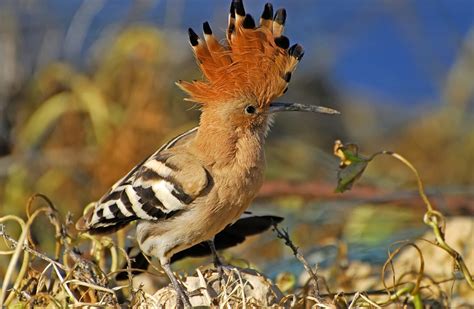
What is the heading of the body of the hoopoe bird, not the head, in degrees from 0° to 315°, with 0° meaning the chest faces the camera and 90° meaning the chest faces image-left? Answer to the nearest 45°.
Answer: approximately 270°
